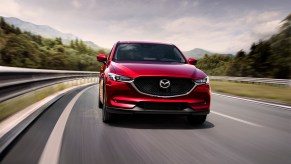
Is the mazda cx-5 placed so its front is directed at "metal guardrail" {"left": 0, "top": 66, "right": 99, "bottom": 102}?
no

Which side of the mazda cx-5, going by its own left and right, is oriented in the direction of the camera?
front
